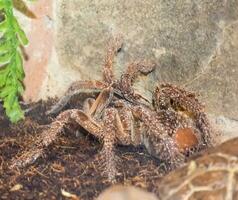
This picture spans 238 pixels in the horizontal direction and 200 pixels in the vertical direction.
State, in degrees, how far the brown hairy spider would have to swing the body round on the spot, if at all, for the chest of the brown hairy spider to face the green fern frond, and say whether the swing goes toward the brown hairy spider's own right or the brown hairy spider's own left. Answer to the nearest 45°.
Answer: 0° — it already faces it

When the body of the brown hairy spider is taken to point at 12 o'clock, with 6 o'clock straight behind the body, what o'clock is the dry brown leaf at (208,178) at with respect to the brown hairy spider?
The dry brown leaf is roughly at 8 o'clock from the brown hairy spider.

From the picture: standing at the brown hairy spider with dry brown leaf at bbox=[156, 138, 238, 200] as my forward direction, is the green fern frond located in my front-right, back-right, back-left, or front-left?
back-right

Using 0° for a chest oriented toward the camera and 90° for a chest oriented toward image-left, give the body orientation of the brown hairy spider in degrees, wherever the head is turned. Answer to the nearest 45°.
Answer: approximately 90°
